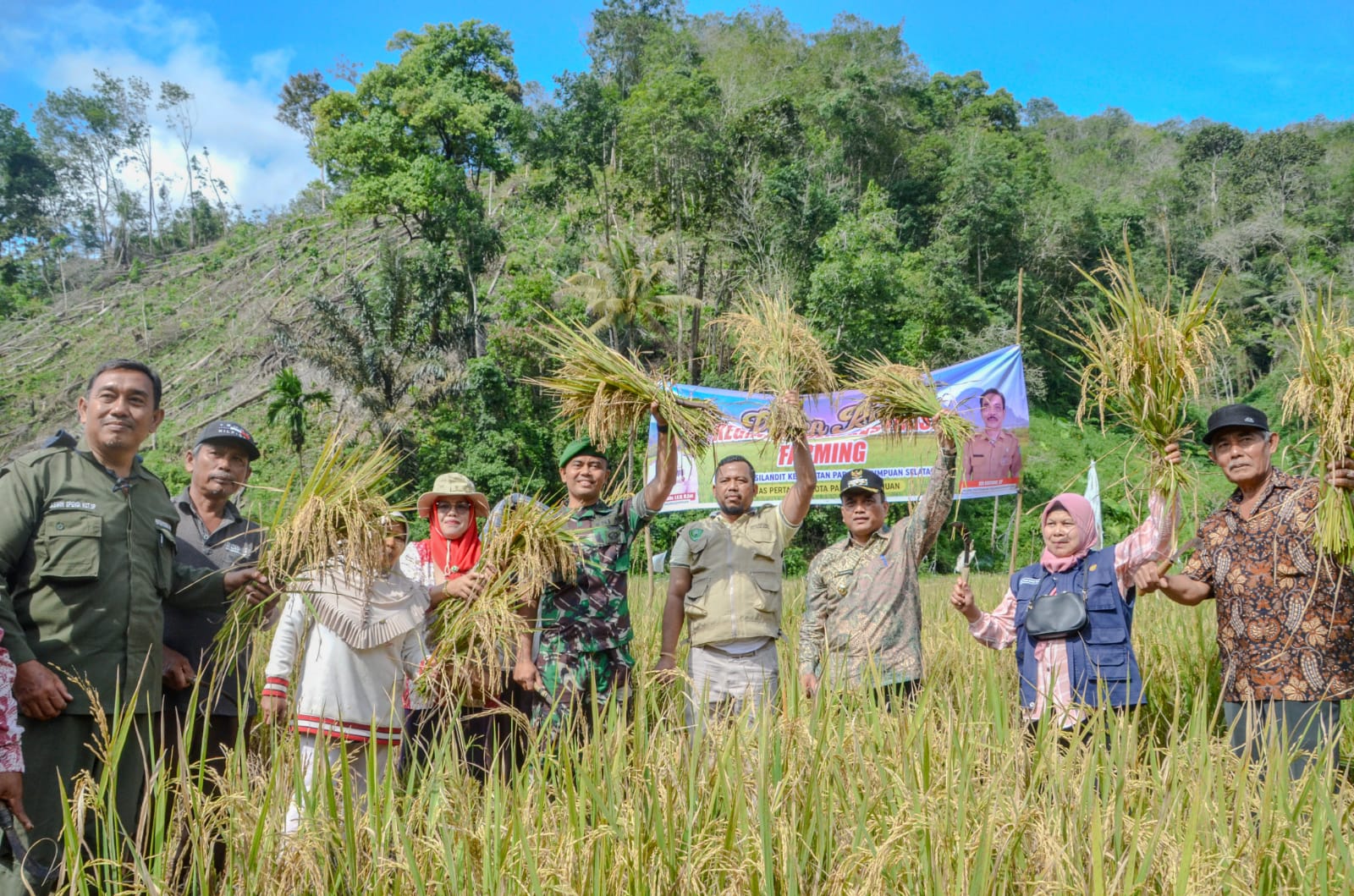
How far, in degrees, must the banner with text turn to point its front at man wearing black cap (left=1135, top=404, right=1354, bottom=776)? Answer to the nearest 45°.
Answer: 0° — it already faces them

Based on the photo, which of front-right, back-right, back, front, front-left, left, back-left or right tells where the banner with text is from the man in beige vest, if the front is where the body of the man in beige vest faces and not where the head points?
back

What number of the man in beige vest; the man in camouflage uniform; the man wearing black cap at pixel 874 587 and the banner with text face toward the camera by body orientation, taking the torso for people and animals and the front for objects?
4

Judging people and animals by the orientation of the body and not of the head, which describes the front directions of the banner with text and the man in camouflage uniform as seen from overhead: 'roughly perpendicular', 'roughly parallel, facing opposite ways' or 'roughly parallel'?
roughly parallel

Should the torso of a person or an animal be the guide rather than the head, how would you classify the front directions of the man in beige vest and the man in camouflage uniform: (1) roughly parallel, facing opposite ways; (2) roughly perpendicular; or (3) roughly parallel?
roughly parallel

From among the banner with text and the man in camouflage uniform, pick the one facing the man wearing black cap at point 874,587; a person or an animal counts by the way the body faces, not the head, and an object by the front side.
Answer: the banner with text

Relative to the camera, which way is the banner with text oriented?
toward the camera

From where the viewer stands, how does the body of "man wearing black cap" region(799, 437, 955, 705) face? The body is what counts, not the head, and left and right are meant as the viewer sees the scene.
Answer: facing the viewer

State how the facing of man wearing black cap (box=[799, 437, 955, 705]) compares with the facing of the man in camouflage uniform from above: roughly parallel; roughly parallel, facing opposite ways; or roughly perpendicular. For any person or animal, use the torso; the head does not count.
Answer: roughly parallel

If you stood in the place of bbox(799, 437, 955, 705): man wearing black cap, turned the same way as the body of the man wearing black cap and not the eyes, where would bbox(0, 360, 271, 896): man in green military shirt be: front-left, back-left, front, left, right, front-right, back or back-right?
front-right

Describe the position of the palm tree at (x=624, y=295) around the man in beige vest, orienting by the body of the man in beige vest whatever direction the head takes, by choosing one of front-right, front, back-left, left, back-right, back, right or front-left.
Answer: back

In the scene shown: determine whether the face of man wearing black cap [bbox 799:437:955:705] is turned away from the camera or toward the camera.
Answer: toward the camera
